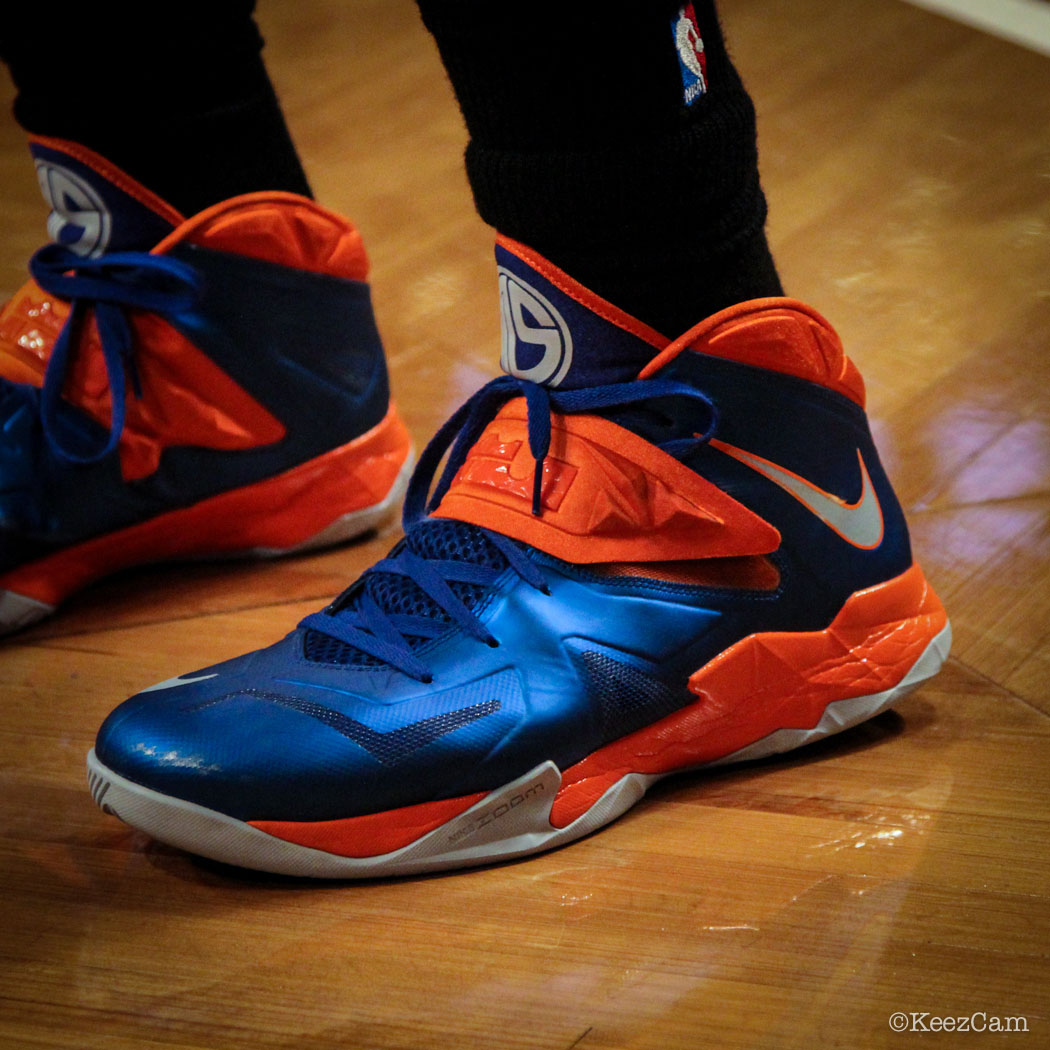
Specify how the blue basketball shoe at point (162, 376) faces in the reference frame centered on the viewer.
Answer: facing the viewer and to the left of the viewer

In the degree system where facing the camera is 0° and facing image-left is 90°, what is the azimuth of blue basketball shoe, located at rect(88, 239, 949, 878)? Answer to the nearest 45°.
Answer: approximately 45°

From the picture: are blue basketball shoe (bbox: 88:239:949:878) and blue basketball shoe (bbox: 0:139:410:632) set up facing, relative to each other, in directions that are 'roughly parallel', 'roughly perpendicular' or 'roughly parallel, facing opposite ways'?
roughly parallel

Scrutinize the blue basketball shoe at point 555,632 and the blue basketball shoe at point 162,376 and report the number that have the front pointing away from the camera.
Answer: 0
